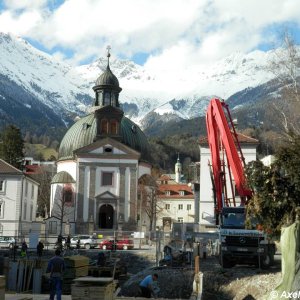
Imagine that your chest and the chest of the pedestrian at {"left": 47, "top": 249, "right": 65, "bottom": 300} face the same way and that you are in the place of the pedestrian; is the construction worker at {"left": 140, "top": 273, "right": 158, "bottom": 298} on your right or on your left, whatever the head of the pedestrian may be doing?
on your right

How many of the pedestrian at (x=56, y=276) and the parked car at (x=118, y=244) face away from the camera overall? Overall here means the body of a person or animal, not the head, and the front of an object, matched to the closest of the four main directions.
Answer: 1

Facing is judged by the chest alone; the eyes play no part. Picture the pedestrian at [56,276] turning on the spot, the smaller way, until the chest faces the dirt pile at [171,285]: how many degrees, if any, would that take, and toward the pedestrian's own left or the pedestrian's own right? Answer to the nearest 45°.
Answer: approximately 45° to the pedestrian's own right

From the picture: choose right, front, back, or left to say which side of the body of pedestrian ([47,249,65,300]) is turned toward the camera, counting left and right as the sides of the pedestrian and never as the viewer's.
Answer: back
